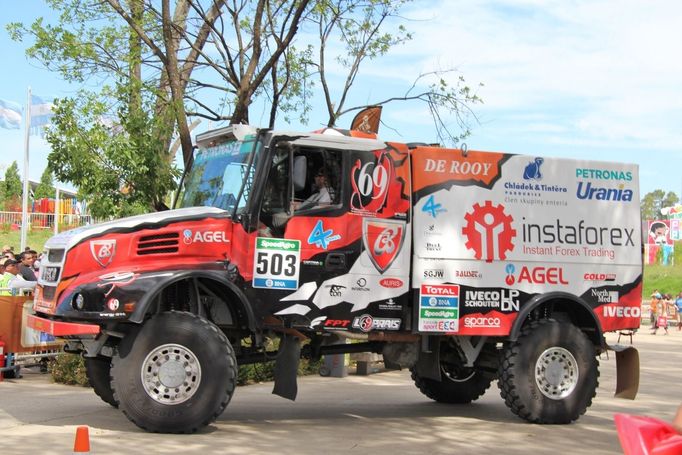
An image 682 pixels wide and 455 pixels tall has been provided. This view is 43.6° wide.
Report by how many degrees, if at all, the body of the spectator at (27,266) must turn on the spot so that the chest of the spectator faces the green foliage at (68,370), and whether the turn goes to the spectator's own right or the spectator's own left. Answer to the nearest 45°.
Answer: approximately 45° to the spectator's own right

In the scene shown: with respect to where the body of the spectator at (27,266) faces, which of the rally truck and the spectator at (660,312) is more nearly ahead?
the rally truck

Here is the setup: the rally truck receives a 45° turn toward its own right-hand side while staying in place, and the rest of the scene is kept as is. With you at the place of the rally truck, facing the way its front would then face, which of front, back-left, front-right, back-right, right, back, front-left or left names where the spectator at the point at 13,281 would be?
front-right

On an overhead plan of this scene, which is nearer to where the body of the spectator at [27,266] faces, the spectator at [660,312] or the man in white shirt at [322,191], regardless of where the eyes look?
the man in white shirt

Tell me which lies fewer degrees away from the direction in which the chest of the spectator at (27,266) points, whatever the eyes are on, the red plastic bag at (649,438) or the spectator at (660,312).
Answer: the red plastic bag

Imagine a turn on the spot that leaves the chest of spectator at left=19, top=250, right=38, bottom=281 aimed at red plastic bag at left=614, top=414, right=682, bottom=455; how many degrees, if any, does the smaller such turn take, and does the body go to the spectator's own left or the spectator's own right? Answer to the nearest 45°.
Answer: approximately 45° to the spectator's own right

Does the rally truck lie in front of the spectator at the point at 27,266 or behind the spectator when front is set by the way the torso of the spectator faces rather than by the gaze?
in front

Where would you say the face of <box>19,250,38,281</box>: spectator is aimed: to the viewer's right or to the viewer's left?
to the viewer's right

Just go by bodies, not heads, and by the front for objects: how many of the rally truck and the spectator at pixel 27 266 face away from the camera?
0

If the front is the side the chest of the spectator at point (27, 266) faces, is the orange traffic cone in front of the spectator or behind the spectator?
in front

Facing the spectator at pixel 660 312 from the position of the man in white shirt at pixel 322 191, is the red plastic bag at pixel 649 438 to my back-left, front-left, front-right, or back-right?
back-right

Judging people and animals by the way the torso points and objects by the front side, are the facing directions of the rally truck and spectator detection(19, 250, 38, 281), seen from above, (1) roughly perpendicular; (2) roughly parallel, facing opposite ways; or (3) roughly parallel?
roughly perpendicular

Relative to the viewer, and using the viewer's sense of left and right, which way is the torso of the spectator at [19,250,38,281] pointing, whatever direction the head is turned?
facing the viewer and to the right of the viewer
